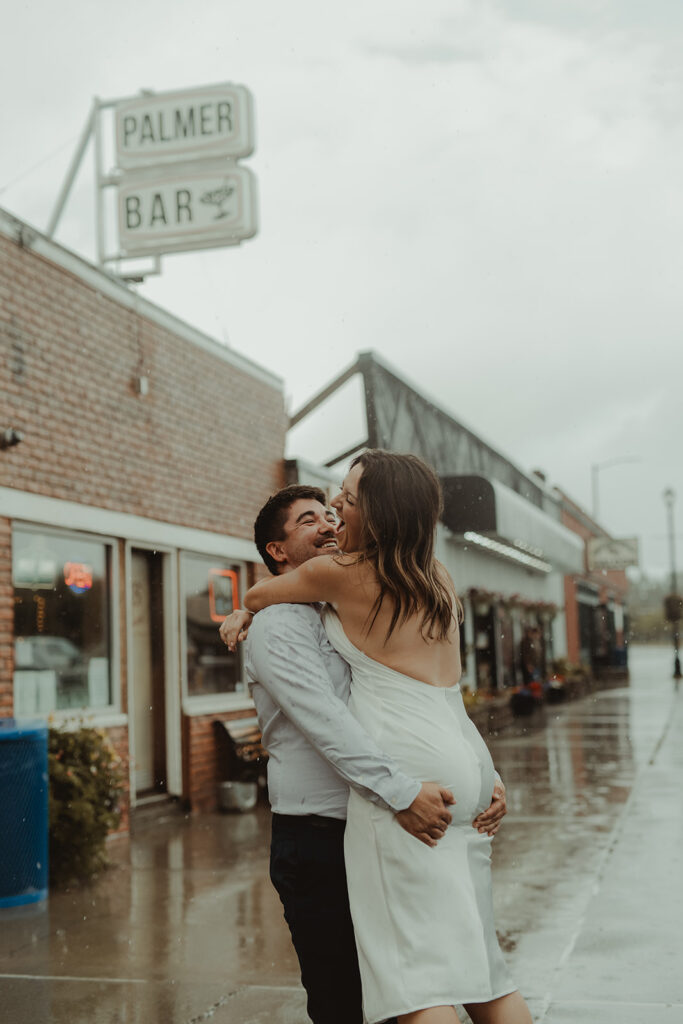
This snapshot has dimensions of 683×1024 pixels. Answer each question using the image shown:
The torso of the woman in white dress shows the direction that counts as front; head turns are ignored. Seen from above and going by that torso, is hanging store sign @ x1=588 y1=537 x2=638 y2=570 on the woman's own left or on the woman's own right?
on the woman's own right

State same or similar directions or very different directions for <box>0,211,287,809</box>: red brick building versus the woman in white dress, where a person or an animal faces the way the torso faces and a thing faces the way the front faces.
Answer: very different directions

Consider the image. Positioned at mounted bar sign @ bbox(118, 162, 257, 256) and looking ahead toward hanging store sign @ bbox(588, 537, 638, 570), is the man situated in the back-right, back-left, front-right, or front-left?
back-right

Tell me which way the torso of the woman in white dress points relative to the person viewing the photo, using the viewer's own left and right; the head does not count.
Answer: facing away from the viewer and to the left of the viewer

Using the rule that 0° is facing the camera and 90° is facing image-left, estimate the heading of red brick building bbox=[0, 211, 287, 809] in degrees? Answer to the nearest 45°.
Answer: approximately 315°

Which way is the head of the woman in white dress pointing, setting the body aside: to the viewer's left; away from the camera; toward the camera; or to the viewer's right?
to the viewer's left

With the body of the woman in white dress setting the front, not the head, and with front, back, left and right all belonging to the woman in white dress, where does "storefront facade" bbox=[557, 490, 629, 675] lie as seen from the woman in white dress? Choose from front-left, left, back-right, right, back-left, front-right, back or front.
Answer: front-right
